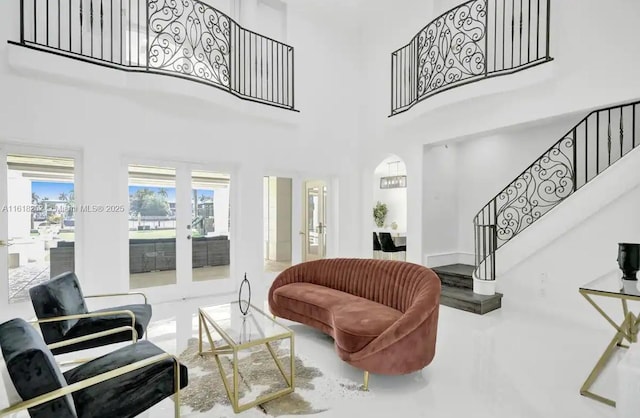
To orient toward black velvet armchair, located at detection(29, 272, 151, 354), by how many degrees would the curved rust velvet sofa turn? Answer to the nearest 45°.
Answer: approximately 45° to its right

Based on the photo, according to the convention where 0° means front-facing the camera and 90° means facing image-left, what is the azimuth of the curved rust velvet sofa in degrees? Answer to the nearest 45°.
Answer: approximately 45°

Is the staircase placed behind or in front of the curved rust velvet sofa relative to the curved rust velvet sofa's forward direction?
behind

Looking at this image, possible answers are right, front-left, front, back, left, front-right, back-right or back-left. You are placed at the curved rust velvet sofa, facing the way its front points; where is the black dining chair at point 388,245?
back-right

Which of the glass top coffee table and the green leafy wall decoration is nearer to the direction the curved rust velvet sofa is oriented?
the glass top coffee table

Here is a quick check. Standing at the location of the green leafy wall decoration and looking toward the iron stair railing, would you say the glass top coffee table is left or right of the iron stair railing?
right

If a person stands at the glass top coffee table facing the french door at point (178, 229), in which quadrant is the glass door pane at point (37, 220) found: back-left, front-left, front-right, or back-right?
front-left

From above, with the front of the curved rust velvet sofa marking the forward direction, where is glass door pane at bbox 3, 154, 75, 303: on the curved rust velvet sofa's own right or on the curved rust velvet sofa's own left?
on the curved rust velvet sofa's own right

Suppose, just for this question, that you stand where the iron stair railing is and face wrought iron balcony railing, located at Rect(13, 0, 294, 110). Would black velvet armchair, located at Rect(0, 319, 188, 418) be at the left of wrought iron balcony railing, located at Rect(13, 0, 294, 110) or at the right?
left

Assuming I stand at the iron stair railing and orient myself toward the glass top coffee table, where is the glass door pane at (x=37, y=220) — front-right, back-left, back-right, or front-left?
front-right

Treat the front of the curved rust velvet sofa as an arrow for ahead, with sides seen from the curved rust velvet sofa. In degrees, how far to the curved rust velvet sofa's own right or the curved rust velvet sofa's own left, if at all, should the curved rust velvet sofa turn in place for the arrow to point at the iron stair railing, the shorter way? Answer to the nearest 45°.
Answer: approximately 180°

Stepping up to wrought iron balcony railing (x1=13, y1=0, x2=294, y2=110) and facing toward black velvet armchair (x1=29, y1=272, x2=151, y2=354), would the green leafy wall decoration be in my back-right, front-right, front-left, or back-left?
back-left

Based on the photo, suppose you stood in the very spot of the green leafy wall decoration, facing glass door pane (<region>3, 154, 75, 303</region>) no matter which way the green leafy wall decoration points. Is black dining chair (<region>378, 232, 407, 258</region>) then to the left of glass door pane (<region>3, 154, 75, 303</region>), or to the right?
left

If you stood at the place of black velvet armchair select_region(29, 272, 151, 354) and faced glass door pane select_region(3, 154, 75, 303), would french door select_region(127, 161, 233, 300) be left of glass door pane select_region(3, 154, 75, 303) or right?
right

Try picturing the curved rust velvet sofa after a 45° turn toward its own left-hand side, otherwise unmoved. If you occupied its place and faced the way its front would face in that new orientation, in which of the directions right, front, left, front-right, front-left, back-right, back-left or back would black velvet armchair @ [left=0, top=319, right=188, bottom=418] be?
front-right
